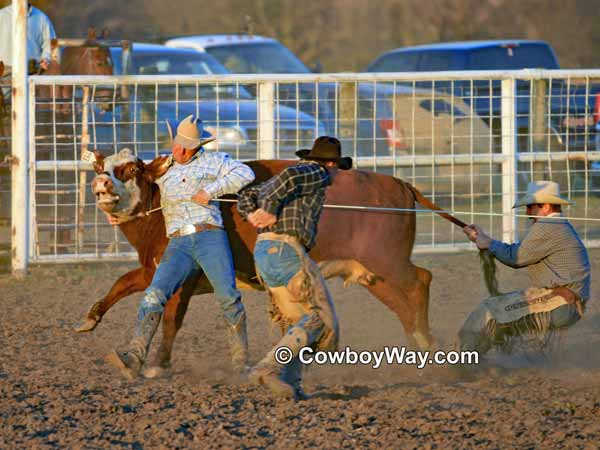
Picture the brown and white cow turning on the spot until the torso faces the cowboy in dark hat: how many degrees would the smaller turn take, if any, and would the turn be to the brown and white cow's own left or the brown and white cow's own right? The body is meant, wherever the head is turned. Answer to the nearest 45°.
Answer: approximately 90° to the brown and white cow's own left

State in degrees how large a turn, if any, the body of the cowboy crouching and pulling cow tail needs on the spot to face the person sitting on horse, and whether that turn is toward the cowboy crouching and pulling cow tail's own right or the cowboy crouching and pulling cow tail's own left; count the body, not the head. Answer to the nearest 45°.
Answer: approximately 45° to the cowboy crouching and pulling cow tail's own right

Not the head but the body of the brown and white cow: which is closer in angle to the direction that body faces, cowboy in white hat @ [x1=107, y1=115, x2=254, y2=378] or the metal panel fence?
the cowboy in white hat

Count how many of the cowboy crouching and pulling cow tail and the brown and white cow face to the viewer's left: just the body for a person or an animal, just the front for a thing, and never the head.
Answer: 2

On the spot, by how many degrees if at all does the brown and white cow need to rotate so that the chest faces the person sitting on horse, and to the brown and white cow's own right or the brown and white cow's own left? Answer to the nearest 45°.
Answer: approximately 45° to the brown and white cow's own right

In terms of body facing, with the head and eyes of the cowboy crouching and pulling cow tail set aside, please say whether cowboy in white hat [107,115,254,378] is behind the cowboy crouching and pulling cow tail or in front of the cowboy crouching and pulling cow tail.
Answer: in front

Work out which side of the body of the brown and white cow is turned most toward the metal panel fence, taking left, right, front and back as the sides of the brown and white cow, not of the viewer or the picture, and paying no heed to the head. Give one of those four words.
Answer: right

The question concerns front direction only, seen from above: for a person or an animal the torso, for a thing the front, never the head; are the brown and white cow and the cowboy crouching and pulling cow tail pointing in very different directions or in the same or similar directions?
same or similar directions

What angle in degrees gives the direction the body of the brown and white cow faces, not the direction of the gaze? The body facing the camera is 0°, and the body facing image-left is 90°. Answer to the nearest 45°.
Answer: approximately 90°

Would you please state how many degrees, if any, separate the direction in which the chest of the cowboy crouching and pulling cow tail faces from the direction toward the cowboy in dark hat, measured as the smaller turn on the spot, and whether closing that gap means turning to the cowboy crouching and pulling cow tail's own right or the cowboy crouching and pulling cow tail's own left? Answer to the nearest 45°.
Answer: approximately 45° to the cowboy crouching and pulling cow tail's own left

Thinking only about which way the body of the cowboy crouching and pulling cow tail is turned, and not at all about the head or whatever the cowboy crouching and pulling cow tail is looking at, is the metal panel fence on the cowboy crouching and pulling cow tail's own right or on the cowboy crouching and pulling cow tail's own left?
on the cowboy crouching and pulling cow tail's own right

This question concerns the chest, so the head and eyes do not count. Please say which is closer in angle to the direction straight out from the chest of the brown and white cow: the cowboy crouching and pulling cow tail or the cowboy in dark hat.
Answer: the cowboy in dark hat

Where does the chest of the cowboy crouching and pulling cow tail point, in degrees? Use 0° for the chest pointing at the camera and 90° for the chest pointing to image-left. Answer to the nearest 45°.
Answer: approximately 90°

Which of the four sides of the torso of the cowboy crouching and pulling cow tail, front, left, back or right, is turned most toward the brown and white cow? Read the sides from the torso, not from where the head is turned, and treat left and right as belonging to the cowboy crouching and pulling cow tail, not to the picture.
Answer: front
